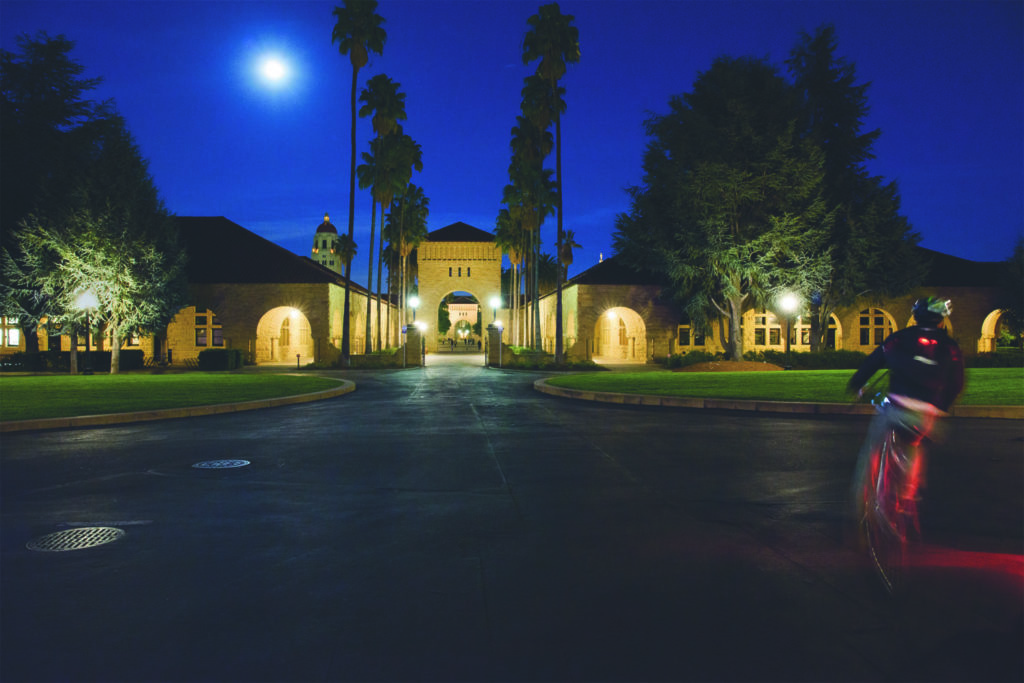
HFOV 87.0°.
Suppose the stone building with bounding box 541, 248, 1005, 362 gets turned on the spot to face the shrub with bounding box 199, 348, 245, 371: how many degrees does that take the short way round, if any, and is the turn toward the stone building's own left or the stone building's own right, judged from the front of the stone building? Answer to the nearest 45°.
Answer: approximately 45° to the stone building's own right

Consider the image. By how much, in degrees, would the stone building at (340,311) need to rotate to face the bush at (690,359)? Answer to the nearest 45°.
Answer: approximately 45° to its left

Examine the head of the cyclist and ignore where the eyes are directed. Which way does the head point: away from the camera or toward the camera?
away from the camera

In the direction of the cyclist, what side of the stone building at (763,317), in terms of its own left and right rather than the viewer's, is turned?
front

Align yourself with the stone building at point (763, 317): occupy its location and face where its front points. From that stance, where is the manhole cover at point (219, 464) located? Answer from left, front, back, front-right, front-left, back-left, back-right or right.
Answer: front

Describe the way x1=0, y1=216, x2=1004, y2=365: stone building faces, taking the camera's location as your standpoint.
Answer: facing the viewer

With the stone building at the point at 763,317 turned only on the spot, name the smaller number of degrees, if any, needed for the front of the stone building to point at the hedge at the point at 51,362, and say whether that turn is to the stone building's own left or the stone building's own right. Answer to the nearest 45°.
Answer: approximately 45° to the stone building's own right

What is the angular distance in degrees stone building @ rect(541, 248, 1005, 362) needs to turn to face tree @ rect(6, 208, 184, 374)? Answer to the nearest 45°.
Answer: approximately 45° to its right

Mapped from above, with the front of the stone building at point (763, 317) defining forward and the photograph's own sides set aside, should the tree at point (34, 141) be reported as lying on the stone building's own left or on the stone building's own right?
on the stone building's own right

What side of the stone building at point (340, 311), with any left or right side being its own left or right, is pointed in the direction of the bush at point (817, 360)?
left

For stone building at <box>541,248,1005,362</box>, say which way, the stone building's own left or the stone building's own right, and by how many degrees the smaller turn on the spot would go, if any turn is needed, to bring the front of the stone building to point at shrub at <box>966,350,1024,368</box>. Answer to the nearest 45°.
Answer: approximately 45° to the stone building's own left

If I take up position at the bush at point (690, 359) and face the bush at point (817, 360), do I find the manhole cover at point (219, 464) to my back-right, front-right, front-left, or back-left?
back-right

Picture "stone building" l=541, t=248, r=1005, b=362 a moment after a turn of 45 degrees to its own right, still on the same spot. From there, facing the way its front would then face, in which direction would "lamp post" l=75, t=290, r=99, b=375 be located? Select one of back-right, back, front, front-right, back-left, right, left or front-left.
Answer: front
